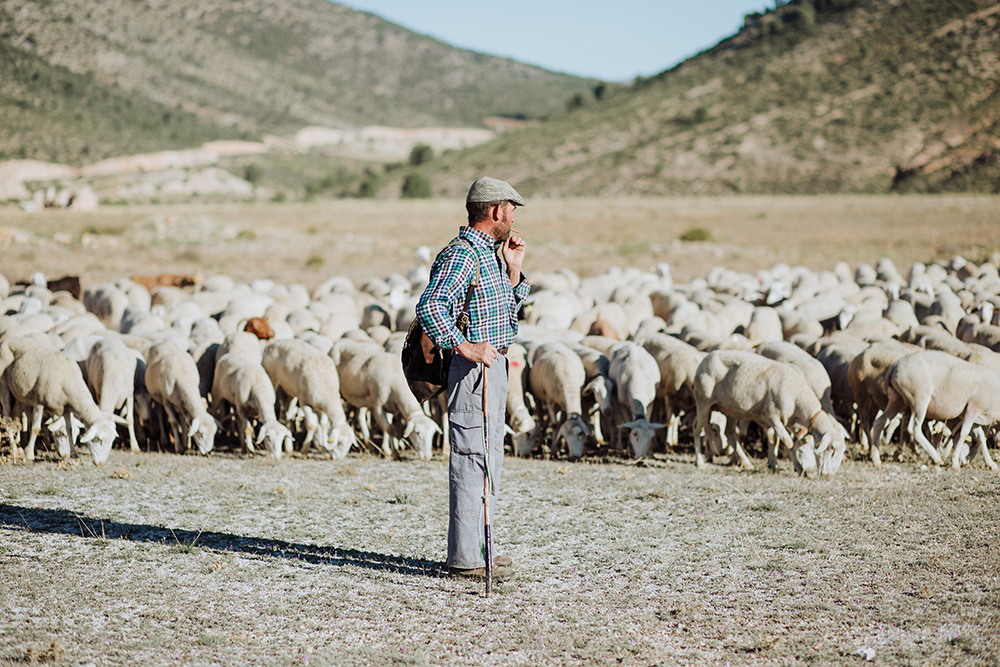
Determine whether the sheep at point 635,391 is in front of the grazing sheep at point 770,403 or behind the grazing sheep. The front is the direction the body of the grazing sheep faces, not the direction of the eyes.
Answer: behind

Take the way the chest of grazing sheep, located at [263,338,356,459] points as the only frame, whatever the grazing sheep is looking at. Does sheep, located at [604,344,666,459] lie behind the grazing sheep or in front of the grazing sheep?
in front

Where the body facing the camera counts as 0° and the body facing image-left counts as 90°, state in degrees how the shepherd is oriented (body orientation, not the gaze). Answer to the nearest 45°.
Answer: approximately 270°

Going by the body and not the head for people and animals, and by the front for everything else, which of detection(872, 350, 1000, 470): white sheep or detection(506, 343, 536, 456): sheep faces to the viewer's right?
the white sheep

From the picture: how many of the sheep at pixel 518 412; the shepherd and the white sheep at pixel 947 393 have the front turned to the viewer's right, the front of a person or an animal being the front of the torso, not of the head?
2

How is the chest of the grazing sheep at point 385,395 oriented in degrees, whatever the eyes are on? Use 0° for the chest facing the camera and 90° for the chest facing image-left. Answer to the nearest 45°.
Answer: approximately 315°

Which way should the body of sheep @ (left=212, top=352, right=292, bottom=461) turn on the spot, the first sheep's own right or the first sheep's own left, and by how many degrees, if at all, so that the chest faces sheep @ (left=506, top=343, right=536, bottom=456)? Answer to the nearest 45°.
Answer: approximately 45° to the first sheep's own left

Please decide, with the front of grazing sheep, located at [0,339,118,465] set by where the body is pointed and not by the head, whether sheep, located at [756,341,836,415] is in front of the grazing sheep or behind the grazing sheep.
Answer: in front

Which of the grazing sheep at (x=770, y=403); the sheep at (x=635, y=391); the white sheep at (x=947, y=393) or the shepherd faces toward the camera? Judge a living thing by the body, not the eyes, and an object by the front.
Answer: the sheep

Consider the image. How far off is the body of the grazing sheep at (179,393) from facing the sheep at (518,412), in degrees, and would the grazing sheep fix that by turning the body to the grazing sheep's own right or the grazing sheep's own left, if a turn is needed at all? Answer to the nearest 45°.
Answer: approximately 45° to the grazing sheep's own left

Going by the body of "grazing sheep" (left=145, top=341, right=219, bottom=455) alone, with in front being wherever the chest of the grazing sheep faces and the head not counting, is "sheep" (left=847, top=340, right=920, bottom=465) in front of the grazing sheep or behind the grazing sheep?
in front

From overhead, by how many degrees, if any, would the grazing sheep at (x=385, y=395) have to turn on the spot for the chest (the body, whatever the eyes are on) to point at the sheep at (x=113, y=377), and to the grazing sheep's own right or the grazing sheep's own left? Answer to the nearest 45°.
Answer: approximately 135° to the grazing sheep's own right
